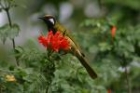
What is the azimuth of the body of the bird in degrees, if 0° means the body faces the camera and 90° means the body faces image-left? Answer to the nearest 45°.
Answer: approximately 90°
